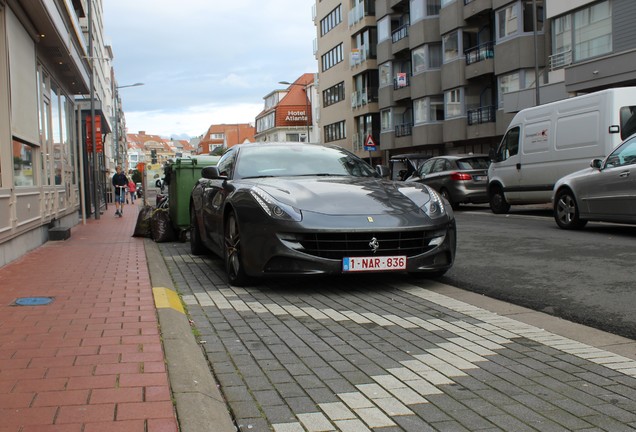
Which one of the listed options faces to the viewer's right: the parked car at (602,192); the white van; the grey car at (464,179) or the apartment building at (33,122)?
the apartment building

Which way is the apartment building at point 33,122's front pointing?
to the viewer's right

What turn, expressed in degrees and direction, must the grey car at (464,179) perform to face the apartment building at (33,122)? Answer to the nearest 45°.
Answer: approximately 90° to its left

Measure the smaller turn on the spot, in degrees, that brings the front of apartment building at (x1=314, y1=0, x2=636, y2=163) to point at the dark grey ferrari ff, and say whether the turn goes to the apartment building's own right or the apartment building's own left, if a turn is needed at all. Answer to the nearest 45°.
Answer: approximately 45° to the apartment building's own left

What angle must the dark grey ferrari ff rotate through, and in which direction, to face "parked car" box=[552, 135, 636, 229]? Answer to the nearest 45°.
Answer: approximately 90° to its left

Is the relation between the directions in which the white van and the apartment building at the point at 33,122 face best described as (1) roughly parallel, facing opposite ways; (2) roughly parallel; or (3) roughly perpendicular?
roughly perpendicular

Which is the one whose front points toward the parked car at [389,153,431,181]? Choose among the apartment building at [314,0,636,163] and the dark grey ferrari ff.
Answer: the apartment building

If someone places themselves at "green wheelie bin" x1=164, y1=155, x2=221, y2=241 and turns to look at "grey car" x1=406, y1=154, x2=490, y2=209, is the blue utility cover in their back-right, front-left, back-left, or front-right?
back-right

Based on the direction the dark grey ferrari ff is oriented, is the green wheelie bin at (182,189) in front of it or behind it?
behind
